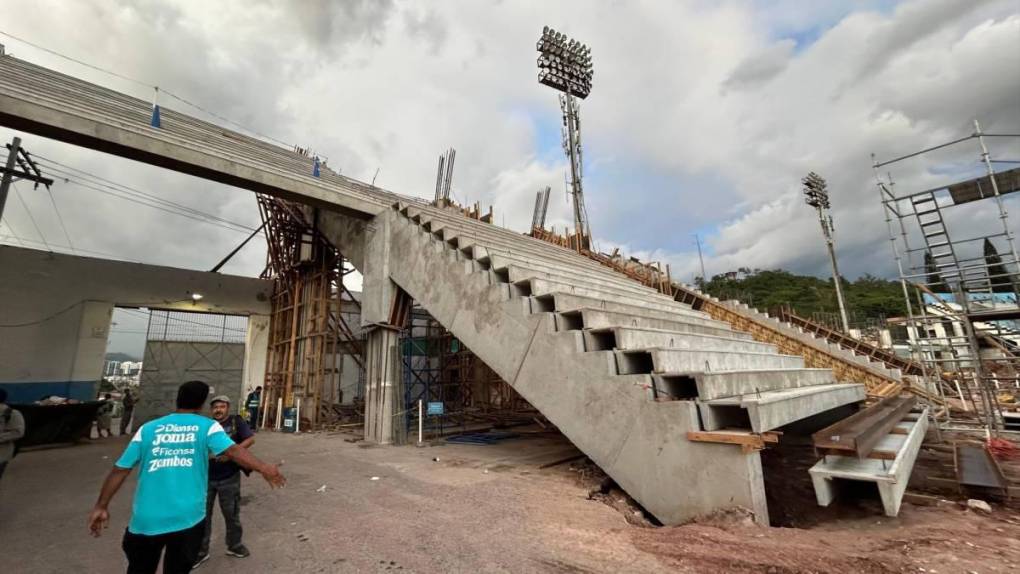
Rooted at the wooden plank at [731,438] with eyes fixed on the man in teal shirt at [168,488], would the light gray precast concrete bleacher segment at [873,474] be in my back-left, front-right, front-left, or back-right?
back-left

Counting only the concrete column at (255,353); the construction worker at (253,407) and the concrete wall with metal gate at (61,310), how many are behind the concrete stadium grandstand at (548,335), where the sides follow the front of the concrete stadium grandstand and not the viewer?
3

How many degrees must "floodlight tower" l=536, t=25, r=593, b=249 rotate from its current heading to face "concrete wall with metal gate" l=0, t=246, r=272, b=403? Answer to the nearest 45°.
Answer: approximately 90° to its right

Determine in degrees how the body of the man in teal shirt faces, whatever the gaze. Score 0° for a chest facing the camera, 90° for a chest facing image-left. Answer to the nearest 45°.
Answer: approximately 180°

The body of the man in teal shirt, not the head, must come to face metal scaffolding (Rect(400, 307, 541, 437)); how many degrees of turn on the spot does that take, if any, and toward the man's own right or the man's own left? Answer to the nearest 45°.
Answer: approximately 45° to the man's own right

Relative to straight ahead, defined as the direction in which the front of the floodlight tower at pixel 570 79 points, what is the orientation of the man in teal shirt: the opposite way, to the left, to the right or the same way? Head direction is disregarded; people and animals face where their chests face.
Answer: the opposite way

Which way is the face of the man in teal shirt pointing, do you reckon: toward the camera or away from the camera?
away from the camera

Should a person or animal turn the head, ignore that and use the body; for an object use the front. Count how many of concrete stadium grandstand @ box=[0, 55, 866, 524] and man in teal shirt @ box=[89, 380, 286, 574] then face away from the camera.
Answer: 1

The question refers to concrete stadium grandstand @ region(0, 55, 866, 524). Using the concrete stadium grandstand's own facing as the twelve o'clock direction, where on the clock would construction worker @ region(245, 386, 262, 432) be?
The construction worker is roughly at 6 o'clock from the concrete stadium grandstand.
